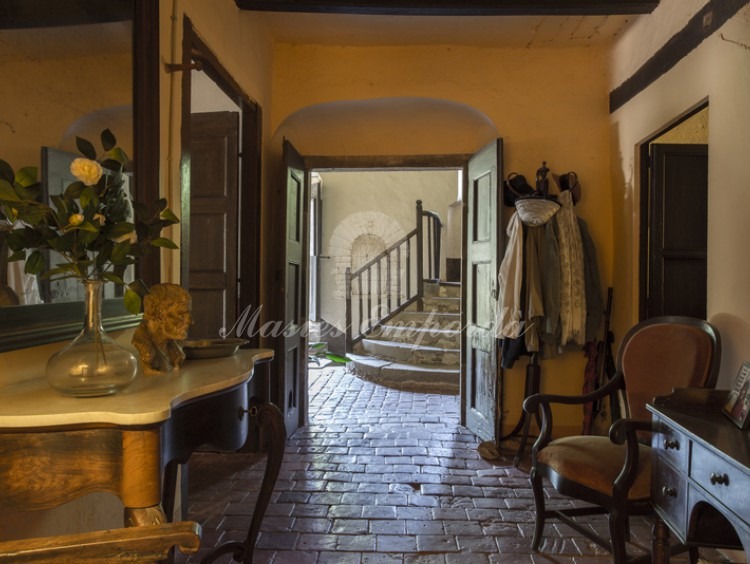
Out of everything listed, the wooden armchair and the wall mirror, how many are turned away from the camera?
0

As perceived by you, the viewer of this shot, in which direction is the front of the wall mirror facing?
facing the viewer and to the right of the viewer

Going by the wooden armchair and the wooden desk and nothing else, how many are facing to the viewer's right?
0

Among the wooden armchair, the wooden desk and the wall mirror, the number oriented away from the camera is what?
0

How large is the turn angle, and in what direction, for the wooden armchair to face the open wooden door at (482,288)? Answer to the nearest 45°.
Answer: approximately 90° to its right

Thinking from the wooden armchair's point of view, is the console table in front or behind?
in front

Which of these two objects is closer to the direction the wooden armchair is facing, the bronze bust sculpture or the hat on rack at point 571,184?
the bronze bust sculpture

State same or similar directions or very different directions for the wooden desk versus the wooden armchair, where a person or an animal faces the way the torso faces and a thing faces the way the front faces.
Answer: same or similar directions

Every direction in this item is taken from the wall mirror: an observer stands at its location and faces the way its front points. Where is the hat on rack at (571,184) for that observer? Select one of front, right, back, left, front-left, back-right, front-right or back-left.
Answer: front-left

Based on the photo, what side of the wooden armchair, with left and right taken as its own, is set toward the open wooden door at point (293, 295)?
right

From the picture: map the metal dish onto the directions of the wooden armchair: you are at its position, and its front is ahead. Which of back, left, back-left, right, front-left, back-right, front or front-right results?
front

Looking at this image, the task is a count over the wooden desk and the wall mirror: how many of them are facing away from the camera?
0

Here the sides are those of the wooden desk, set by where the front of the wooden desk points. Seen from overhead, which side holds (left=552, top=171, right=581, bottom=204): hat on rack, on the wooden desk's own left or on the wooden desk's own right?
on the wooden desk's own right

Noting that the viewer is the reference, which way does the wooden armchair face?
facing the viewer and to the left of the viewer

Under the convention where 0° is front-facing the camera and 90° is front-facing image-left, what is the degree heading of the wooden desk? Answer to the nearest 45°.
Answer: approximately 45°
